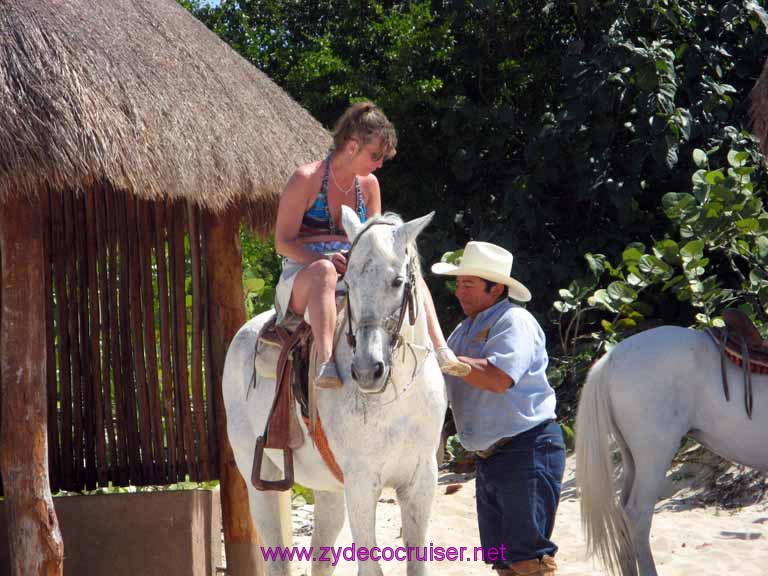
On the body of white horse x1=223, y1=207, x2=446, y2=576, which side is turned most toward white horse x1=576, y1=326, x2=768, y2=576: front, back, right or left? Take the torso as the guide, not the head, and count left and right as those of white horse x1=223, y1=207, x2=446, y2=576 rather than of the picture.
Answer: left

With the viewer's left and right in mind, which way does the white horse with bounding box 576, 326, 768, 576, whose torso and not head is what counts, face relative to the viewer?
facing to the right of the viewer

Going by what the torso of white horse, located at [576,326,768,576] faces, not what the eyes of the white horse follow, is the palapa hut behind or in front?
behind

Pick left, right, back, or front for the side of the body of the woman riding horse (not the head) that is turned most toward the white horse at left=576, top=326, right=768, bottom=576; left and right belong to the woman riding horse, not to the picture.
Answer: left

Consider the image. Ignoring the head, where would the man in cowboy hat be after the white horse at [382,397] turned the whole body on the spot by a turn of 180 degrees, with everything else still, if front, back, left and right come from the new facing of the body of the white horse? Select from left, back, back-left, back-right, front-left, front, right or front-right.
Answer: right
